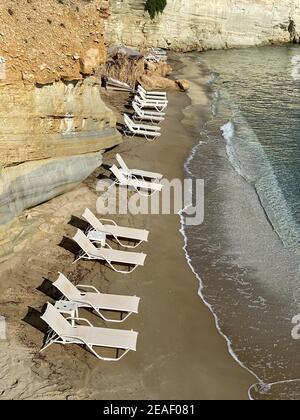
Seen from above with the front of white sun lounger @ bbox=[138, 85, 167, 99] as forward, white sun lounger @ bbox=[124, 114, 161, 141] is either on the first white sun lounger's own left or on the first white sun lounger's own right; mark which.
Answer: on the first white sun lounger's own right

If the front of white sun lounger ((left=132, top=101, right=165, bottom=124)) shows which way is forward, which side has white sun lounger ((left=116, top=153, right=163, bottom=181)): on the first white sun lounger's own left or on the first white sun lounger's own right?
on the first white sun lounger's own right

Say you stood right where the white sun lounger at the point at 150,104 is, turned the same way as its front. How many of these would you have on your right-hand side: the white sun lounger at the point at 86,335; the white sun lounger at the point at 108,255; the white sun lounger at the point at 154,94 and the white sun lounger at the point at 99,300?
3

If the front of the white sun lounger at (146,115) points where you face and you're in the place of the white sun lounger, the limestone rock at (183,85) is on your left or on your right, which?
on your left

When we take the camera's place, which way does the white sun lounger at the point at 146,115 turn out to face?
facing to the right of the viewer

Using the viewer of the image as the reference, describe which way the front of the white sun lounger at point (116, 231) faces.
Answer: facing to the right of the viewer

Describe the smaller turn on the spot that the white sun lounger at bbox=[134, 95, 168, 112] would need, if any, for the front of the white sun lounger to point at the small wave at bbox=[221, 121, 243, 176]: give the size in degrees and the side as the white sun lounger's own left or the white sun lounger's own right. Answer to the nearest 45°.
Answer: approximately 45° to the white sun lounger's own right

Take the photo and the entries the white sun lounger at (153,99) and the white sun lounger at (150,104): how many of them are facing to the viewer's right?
2

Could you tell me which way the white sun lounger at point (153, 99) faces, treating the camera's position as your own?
facing to the right of the viewer

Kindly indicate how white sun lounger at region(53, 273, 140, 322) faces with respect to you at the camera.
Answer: facing to the right of the viewer

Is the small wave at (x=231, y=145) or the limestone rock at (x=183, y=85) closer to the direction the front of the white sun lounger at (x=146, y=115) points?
the small wave

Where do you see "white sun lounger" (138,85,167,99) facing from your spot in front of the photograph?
facing to the right of the viewer

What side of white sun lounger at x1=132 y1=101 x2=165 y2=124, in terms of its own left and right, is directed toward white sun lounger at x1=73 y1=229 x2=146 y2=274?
right

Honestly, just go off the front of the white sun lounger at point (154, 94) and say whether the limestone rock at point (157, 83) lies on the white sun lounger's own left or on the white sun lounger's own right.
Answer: on the white sun lounger's own left

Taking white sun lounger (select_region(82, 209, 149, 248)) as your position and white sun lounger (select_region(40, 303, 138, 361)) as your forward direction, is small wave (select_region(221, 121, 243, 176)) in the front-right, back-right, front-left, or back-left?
back-left

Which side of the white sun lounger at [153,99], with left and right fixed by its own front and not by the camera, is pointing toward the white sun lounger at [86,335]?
right

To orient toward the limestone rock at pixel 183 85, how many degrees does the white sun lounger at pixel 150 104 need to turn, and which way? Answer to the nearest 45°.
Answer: approximately 90° to its left

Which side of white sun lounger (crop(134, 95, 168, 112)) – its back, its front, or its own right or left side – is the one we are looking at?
right
